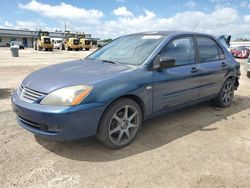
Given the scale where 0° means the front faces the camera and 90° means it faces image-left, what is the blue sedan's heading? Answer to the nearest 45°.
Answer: approximately 45°
